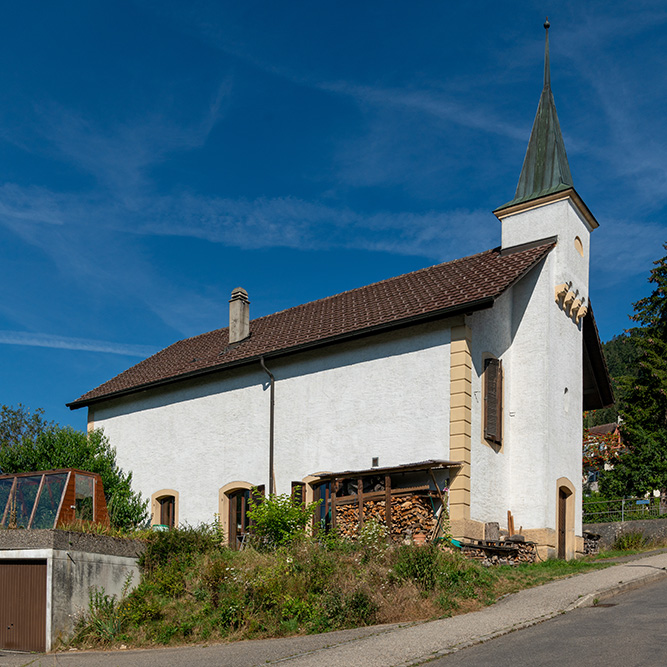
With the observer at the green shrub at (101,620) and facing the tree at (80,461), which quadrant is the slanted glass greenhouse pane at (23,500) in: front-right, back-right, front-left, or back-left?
front-left

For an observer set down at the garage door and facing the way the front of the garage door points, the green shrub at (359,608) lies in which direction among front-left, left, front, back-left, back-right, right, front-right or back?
front-left

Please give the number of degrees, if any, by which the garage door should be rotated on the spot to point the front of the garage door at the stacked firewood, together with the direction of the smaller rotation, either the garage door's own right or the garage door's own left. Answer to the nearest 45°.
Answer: approximately 90° to the garage door's own left

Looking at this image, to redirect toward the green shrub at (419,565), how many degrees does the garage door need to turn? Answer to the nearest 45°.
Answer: approximately 45° to its left

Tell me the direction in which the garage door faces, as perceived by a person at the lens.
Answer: facing the viewer

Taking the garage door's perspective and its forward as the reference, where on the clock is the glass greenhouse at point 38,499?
The glass greenhouse is roughly at 6 o'clock from the garage door.

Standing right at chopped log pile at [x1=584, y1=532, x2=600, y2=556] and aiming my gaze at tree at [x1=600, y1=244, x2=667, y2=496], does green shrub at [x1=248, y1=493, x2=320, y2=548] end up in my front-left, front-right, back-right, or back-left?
back-left

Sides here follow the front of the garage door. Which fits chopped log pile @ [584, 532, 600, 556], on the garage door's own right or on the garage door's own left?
on the garage door's own left

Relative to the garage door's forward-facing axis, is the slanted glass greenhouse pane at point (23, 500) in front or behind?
behind
